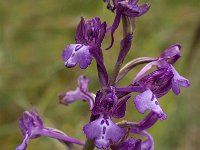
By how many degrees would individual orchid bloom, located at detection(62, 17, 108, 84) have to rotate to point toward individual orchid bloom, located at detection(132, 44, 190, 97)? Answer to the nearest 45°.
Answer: approximately 135° to its left

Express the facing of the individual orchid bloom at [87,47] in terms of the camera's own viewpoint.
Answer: facing the viewer and to the left of the viewer
